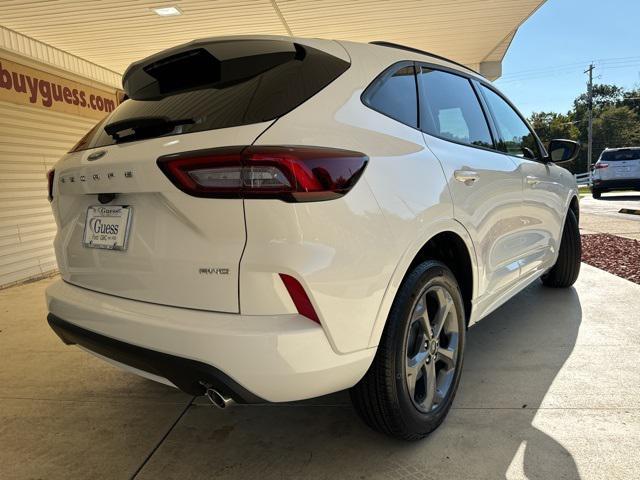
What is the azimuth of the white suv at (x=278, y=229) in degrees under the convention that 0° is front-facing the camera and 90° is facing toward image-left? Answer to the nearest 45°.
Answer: approximately 225°

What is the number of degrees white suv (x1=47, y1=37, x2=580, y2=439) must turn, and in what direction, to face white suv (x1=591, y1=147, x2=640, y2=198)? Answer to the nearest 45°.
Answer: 0° — it already faces it
